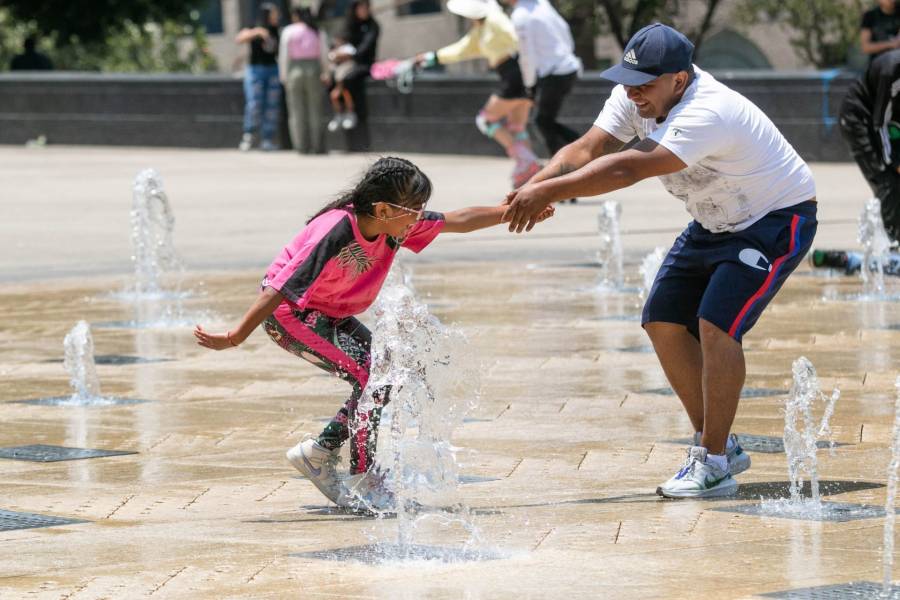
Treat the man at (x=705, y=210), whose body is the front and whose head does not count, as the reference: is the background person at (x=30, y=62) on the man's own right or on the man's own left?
on the man's own right

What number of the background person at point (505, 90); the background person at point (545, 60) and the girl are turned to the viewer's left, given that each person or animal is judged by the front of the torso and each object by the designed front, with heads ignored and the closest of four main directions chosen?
2

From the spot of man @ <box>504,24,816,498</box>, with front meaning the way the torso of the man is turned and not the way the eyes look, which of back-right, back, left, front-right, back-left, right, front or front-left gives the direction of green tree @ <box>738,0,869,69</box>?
back-right

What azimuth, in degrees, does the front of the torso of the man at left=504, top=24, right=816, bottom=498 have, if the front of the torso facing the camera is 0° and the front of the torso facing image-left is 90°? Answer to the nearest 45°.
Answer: approximately 45°

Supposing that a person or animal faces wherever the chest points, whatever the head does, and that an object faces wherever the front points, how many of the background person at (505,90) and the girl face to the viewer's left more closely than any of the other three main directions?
1

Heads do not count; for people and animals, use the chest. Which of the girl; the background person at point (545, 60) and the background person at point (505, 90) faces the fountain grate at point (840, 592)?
the girl

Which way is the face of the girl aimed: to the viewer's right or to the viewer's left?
to the viewer's right

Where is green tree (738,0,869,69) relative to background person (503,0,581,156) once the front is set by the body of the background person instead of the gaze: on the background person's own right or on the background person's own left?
on the background person's own right

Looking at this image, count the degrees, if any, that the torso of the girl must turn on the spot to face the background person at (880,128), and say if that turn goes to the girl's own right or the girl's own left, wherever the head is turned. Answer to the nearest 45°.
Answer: approximately 90° to the girl's own left

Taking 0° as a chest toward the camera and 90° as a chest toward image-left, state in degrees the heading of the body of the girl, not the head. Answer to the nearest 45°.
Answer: approximately 315°

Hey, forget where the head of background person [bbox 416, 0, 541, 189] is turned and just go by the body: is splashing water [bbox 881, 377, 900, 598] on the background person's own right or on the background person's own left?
on the background person's own left

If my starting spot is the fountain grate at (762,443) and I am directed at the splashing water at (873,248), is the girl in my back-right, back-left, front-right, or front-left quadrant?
back-left
